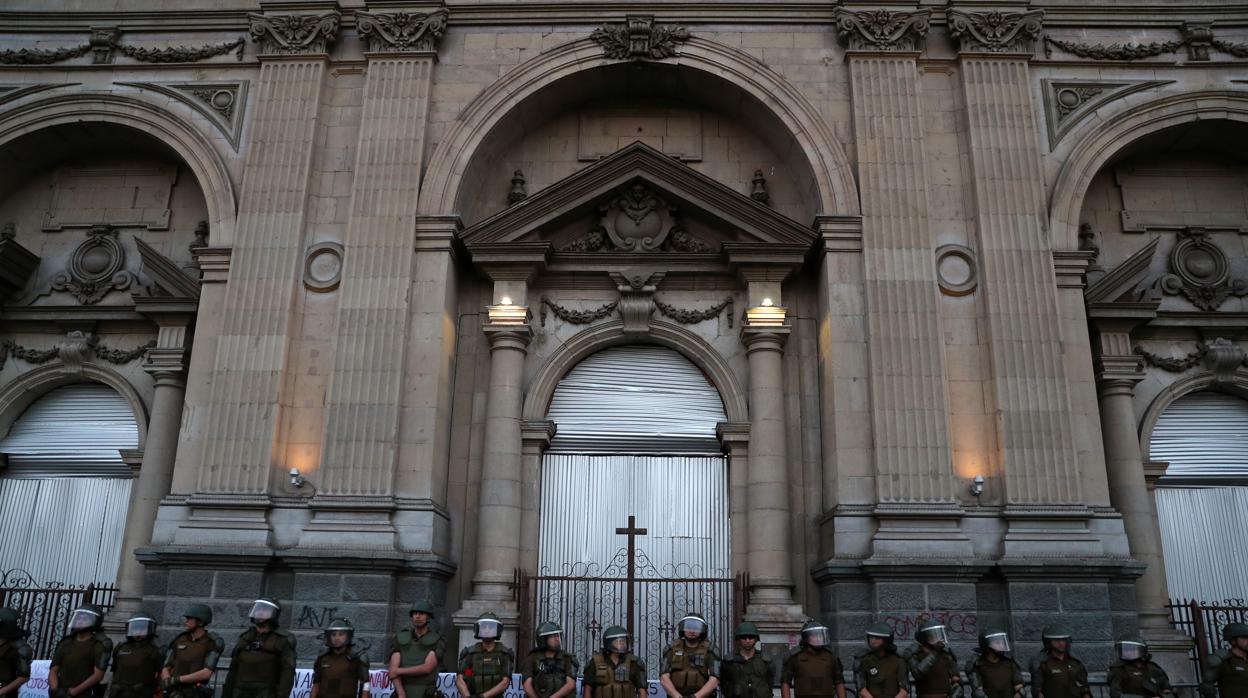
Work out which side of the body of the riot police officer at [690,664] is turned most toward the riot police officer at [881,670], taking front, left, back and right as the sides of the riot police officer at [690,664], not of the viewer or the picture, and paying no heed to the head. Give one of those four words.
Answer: left

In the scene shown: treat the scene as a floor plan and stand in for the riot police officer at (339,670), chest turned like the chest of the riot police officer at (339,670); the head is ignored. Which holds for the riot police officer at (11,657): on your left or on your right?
on your right

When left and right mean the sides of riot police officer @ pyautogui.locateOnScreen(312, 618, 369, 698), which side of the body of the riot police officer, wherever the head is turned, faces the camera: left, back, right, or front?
front

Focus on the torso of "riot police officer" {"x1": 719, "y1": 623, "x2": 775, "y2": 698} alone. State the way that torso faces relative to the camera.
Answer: toward the camera

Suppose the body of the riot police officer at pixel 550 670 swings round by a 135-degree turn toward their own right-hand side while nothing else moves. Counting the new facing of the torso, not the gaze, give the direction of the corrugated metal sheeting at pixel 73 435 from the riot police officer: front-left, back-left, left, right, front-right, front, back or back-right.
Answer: front

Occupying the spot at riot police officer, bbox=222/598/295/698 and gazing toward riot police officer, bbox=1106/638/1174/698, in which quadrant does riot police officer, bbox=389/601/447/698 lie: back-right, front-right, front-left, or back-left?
front-left

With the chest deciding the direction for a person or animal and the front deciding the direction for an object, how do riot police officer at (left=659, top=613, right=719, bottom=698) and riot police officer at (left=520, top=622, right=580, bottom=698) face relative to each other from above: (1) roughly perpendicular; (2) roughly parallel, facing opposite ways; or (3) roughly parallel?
roughly parallel

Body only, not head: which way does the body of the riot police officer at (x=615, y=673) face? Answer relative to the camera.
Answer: toward the camera
